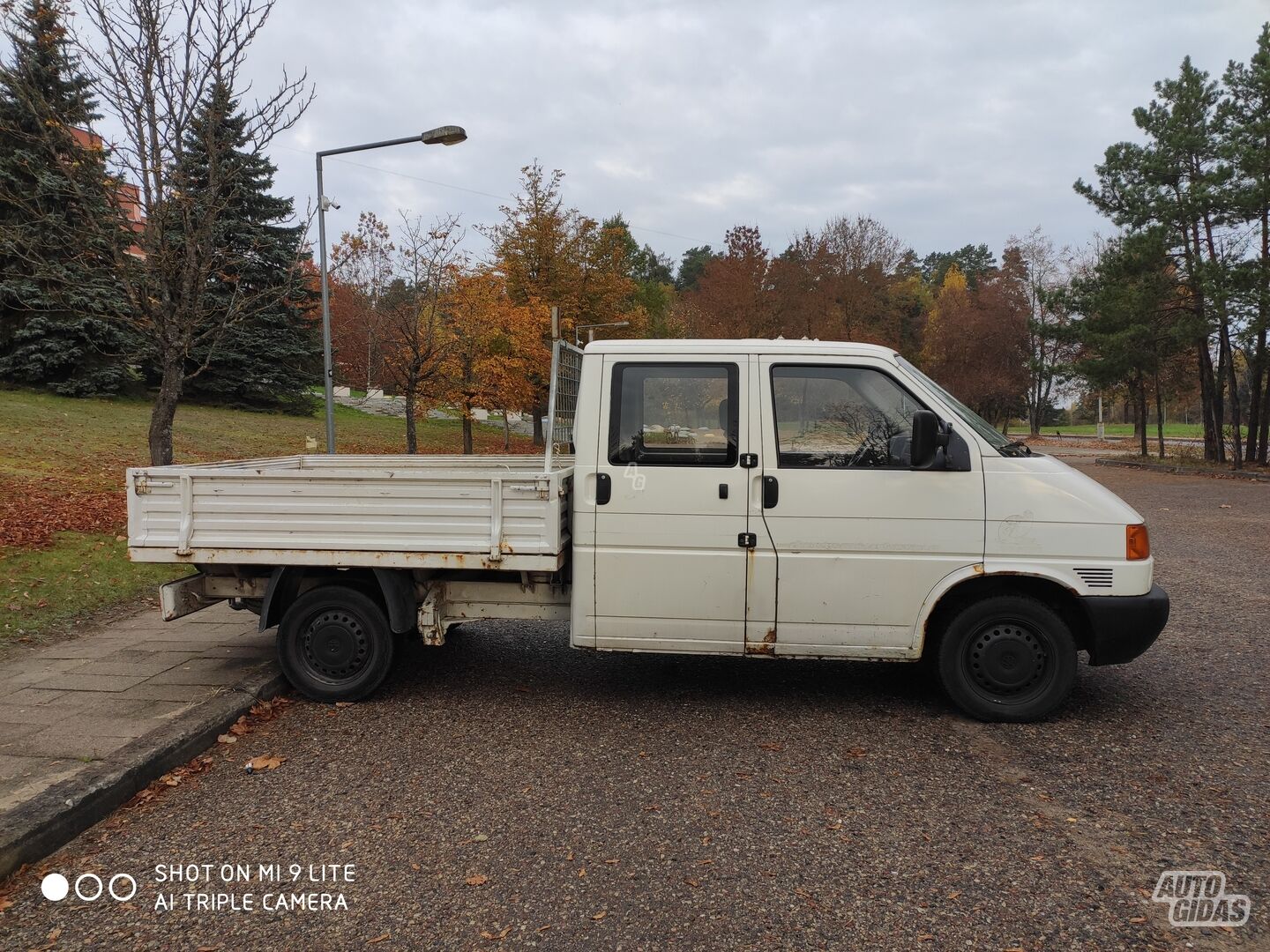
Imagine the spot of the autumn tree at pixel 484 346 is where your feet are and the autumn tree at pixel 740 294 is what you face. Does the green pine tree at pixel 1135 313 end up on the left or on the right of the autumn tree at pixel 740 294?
right

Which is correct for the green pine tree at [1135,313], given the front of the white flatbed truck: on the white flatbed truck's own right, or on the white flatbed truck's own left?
on the white flatbed truck's own left

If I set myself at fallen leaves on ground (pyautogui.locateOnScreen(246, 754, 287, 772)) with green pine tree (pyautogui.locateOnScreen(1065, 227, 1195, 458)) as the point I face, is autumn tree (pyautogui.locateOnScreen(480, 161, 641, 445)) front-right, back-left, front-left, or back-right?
front-left

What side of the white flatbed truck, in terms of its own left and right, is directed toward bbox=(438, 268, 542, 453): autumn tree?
left

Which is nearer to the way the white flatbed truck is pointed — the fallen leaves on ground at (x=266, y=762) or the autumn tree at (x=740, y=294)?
the autumn tree

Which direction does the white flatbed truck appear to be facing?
to the viewer's right

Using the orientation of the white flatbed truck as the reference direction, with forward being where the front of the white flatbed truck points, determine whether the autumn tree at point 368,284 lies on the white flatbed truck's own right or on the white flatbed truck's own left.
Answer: on the white flatbed truck's own left
